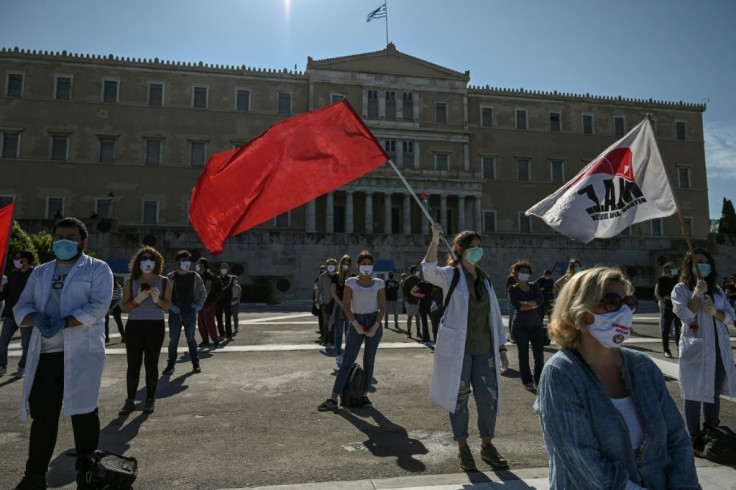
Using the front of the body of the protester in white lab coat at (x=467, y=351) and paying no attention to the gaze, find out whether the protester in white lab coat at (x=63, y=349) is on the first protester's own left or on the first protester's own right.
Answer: on the first protester's own right

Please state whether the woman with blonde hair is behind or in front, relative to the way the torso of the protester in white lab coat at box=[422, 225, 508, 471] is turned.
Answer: in front

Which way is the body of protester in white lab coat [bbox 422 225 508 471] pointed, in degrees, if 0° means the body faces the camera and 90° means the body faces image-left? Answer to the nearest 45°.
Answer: approximately 315°

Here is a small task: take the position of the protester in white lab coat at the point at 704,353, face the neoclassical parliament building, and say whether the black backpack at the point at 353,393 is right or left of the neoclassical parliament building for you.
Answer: left

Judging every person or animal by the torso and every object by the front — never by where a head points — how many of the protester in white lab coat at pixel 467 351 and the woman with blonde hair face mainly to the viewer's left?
0

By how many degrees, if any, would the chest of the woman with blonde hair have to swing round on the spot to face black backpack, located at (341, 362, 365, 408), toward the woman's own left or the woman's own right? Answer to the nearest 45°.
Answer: approximately 180°

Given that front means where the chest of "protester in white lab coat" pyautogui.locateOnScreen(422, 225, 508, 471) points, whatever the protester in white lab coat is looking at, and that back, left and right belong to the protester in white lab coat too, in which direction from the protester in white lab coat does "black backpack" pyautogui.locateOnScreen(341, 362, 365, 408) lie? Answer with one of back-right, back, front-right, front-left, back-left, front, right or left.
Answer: back

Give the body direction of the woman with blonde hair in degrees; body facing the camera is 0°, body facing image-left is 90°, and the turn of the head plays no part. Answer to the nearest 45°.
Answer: approximately 315°

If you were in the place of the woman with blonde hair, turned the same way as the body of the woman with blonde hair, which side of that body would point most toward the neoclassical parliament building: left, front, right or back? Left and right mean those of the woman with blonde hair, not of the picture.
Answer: back

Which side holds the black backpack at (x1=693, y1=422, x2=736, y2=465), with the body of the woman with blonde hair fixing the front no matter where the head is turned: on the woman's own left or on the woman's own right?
on the woman's own left

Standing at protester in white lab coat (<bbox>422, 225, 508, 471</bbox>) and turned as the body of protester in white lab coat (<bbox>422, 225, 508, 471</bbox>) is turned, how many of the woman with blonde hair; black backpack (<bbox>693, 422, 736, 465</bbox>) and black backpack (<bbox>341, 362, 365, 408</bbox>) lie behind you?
1

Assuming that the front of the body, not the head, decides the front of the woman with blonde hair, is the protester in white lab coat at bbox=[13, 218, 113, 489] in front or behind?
behind

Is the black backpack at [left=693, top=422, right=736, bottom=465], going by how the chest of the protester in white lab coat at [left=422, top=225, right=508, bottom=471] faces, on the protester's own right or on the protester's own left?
on the protester's own left

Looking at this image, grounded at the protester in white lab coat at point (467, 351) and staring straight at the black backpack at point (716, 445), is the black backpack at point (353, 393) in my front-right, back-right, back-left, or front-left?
back-left
